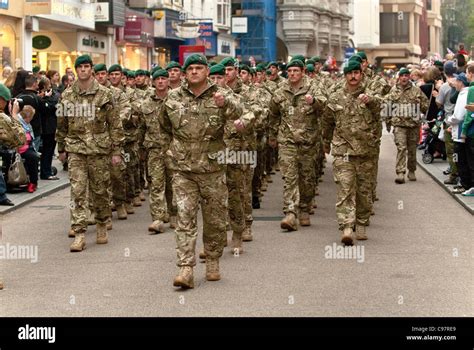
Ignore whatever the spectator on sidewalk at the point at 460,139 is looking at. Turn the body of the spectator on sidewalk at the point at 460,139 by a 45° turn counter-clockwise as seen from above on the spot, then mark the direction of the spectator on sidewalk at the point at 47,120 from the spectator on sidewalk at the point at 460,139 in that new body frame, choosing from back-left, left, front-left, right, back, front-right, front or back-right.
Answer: front-right

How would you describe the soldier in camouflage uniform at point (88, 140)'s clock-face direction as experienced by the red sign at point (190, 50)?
The soldier in camouflage uniform is roughly at 12 o'clock from the red sign.

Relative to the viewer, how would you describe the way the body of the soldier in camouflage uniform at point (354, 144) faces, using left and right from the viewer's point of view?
facing the viewer

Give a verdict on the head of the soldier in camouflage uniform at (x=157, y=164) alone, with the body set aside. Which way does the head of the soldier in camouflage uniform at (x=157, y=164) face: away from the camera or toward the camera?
toward the camera

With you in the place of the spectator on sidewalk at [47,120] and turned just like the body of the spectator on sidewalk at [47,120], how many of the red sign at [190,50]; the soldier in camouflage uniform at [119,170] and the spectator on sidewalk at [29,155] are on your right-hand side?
2

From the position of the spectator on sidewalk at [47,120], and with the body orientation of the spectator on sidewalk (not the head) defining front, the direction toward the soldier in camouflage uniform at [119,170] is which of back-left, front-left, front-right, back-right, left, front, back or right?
right

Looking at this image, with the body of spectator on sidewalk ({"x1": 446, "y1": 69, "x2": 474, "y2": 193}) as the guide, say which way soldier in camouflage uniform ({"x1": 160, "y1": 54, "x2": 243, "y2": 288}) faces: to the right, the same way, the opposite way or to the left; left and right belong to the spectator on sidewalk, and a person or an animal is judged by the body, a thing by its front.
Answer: to the left

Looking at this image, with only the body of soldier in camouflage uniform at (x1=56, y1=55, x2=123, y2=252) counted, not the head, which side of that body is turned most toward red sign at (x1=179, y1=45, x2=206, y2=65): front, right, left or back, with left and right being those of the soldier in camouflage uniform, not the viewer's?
back

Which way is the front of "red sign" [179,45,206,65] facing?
toward the camera

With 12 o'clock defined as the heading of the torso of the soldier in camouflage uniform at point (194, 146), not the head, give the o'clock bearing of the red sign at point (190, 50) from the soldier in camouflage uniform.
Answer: The red sign is roughly at 6 o'clock from the soldier in camouflage uniform.

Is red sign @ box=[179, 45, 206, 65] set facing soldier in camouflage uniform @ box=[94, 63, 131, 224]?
yes

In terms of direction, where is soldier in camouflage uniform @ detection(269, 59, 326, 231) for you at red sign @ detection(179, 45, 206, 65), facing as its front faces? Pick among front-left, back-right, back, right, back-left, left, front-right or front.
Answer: front

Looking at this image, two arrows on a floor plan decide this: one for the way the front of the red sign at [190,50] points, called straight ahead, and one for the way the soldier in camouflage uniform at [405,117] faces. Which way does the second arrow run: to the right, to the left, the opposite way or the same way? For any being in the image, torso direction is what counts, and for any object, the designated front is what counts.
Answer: the same way

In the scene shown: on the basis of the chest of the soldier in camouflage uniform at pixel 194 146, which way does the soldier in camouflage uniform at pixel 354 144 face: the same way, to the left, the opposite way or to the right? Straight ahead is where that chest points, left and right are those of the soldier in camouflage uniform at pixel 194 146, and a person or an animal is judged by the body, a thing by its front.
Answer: the same way

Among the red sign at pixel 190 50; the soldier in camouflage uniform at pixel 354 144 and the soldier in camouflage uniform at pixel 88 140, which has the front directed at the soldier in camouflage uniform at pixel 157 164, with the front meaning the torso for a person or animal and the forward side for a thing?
the red sign

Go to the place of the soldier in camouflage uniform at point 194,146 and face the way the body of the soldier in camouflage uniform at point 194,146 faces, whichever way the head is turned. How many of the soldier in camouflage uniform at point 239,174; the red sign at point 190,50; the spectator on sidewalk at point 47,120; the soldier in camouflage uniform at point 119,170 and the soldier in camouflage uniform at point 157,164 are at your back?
5

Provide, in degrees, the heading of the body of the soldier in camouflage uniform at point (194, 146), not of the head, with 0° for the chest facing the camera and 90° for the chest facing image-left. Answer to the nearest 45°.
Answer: approximately 0°

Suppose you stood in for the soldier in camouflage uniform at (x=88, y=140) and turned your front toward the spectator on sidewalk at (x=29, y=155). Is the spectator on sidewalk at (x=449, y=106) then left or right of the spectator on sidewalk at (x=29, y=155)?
right

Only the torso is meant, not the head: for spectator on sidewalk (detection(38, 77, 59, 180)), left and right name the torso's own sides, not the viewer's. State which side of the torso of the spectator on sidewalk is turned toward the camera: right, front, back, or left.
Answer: right

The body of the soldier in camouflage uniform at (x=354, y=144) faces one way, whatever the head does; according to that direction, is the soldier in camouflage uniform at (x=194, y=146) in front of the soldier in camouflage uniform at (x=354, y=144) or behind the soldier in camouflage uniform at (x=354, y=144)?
in front

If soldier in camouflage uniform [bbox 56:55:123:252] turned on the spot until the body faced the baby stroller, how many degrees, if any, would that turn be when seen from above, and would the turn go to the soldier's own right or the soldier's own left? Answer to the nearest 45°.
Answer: approximately 135° to the soldier's own left

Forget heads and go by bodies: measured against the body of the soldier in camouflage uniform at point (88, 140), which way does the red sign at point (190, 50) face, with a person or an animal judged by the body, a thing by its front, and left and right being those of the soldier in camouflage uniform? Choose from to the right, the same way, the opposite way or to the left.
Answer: the same way

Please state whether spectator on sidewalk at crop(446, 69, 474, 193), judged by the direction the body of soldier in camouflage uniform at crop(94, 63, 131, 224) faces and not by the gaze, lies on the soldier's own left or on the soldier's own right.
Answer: on the soldier's own left
